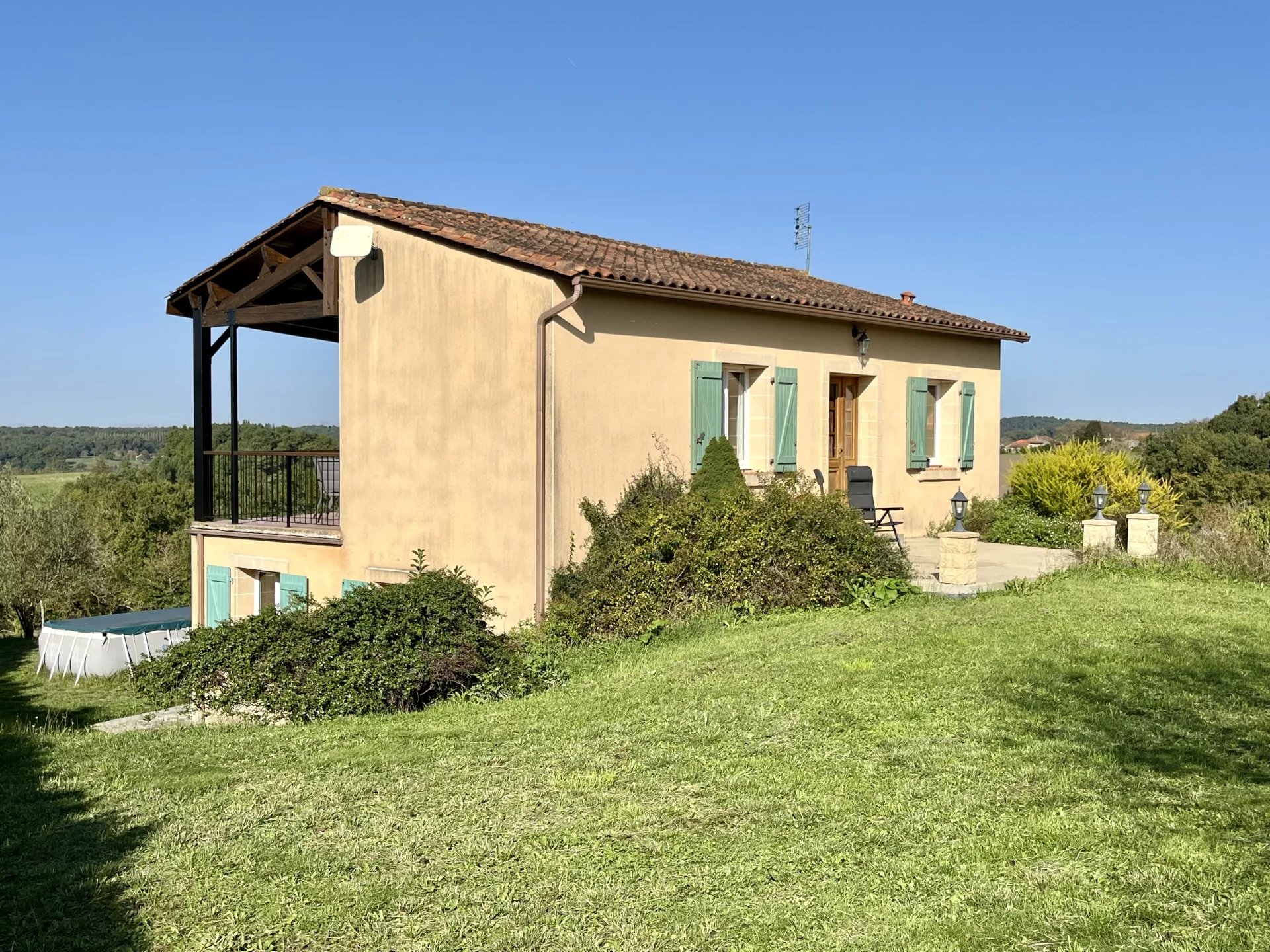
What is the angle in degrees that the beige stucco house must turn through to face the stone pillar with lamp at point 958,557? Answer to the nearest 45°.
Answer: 0° — it already faces it

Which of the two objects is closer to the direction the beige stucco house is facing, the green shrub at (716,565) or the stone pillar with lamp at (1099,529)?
the green shrub

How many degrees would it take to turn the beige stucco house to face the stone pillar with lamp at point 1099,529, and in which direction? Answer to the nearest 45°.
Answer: approximately 45° to its left

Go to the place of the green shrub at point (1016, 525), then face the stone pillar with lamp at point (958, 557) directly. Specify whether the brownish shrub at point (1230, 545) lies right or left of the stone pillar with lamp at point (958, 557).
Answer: left

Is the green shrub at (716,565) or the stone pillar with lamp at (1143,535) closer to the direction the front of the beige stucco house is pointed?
the green shrub

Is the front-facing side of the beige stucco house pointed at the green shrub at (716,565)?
yes

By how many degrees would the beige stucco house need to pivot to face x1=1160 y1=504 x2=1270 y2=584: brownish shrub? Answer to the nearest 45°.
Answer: approximately 45° to its left

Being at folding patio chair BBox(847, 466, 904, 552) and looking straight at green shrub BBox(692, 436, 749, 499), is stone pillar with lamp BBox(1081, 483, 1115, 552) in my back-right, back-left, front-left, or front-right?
back-left

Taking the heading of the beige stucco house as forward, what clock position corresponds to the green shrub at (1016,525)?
The green shrub is roughly at 10 o'clock from the beige stucco house.

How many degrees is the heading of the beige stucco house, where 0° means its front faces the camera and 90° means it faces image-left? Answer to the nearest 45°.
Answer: approximately 315°
